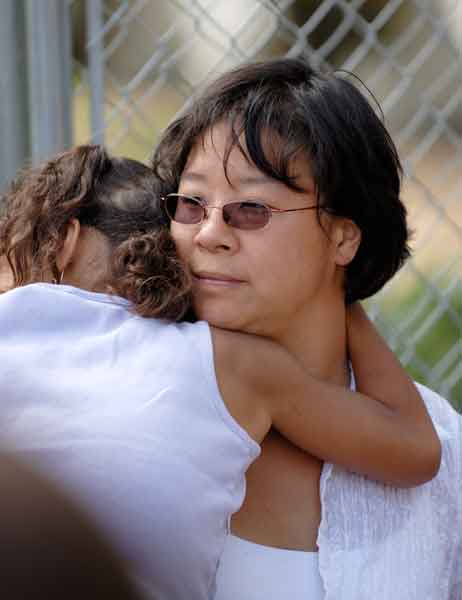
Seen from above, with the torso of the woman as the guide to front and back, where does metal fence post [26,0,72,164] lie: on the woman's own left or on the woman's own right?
on the woman's own right

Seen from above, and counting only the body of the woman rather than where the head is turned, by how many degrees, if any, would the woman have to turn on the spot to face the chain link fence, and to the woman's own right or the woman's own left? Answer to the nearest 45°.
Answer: approximately 135° to the woman's own right

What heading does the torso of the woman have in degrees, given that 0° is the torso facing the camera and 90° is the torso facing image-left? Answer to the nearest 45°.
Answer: approximately 45°

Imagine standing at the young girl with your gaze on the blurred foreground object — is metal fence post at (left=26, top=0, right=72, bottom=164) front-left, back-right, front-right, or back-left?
back-right

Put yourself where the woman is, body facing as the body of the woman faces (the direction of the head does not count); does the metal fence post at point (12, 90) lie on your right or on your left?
on your right

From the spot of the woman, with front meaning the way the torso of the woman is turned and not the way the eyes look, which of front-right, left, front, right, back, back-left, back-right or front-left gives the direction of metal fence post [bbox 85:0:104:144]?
right

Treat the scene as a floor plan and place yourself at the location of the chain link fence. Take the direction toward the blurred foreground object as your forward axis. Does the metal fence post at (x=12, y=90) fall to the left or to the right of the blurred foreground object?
right
